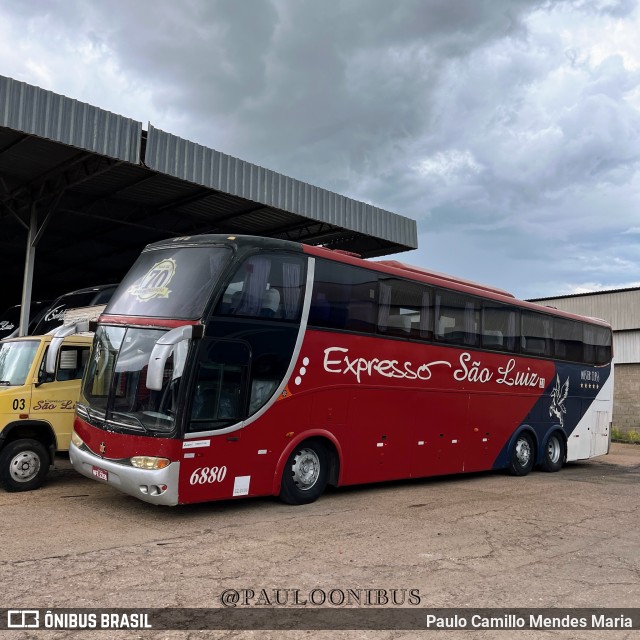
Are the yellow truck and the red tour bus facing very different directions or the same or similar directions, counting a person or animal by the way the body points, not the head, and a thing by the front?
same or similar directions

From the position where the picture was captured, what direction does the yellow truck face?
facing the viewer and to the left of the viewer

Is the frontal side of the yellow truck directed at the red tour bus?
no

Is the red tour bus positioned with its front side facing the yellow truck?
no

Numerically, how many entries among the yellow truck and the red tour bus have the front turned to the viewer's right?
0
